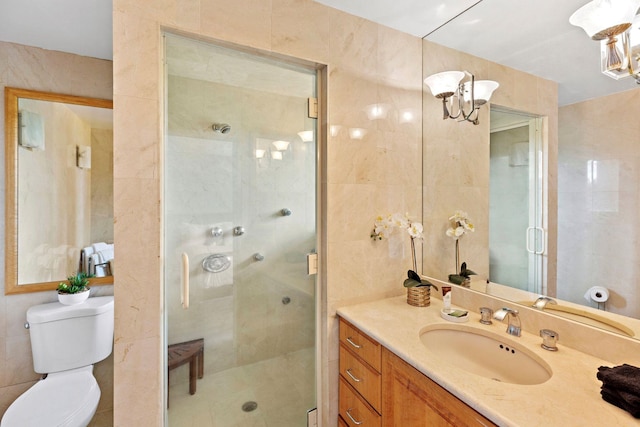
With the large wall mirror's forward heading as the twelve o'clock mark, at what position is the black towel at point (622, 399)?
The black towel is roughly at 10 o'clock from the large wall mirror.

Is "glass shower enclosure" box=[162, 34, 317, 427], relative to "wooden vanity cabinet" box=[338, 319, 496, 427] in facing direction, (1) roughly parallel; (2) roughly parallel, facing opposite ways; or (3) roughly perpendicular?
roughly perpendicular

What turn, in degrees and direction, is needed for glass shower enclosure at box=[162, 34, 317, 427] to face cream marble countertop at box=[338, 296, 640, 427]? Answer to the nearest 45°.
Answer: approximately 45° to its left

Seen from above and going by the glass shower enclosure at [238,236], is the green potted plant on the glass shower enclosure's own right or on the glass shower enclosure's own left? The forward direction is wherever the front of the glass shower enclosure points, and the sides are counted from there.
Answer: on the glass shower enclosure's own right

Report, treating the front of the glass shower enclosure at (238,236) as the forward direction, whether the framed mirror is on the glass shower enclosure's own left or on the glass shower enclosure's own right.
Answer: on the glass shower enclosure's own right

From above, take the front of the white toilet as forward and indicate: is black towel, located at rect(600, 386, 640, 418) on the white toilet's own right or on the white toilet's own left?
on the white toilet's own left

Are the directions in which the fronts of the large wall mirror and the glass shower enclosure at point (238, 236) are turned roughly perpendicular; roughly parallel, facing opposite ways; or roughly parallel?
roughly perpendicular

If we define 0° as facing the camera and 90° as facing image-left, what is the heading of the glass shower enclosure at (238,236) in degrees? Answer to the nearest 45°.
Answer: approximately 0°
